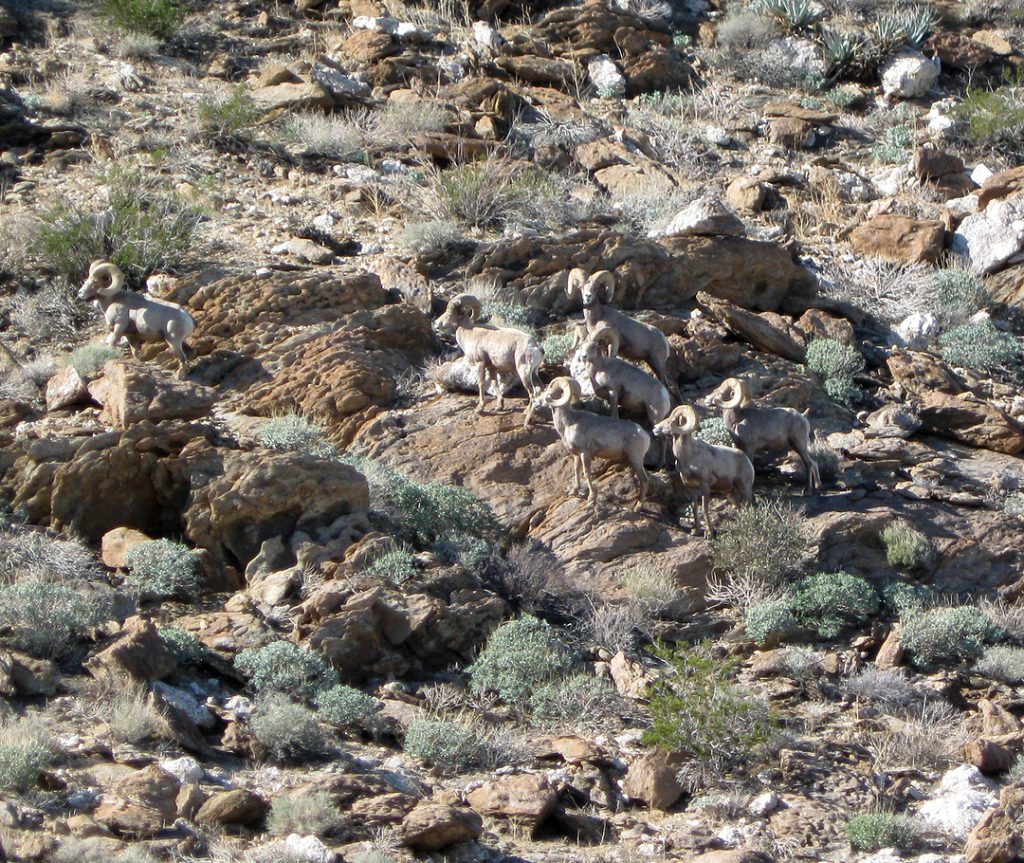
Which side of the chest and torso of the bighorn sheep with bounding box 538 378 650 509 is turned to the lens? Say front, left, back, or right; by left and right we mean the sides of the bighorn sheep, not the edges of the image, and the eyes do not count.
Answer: left

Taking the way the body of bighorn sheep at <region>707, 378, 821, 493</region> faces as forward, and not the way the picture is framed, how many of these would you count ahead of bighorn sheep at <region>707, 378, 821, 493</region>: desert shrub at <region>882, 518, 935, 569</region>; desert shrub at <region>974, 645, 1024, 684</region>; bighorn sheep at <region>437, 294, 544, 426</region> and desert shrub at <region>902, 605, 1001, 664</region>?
1

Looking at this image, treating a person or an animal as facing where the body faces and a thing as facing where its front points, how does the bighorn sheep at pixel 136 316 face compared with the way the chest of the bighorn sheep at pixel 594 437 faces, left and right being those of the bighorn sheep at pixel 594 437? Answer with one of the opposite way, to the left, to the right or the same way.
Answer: the same way

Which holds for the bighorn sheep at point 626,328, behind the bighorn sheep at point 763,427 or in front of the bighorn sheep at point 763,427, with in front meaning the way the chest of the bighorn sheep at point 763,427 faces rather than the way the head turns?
in front

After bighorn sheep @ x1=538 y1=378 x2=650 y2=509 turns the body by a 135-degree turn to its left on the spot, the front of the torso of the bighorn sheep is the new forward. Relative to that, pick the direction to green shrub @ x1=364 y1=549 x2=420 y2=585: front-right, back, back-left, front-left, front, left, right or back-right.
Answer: right

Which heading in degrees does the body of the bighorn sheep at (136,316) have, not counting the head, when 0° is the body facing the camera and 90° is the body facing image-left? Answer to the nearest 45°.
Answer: approximately 90°

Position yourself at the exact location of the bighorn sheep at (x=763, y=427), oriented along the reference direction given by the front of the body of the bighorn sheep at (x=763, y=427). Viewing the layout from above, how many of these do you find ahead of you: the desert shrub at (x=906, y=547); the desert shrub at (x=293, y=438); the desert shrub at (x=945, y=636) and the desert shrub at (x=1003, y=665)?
1

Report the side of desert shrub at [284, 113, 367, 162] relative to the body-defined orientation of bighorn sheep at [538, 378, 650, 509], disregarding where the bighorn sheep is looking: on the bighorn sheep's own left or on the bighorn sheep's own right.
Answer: on the bighorn sheep's own right

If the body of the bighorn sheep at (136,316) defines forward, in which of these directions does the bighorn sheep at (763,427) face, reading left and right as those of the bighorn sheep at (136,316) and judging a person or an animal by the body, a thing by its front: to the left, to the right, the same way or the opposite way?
the same way

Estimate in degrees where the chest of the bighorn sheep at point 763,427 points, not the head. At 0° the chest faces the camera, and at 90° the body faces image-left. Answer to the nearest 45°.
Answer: approximately 90°

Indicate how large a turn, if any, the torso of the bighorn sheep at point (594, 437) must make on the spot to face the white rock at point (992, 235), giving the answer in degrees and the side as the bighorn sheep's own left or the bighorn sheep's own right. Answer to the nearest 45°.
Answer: approximately 135° to the bighorn sheep's own right

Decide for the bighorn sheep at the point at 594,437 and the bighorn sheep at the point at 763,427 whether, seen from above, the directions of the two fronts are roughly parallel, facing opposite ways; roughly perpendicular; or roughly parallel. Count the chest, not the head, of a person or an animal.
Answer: roughly parallel

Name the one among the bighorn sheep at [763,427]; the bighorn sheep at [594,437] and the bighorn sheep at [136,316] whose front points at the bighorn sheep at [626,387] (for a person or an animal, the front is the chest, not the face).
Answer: the bighorn sheep at [763,427]

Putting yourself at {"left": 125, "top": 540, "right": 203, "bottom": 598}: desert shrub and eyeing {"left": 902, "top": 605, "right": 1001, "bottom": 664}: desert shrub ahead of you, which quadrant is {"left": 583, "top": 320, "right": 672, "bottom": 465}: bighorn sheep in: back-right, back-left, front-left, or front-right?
front-left

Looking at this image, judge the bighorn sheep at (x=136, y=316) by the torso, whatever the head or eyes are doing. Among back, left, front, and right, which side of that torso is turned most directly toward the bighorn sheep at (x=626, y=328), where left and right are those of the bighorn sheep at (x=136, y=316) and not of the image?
back

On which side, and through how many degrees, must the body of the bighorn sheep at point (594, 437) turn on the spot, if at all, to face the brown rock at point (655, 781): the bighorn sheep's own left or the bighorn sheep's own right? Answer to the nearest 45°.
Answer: approximately 90° to the bighorn sheep's own left
